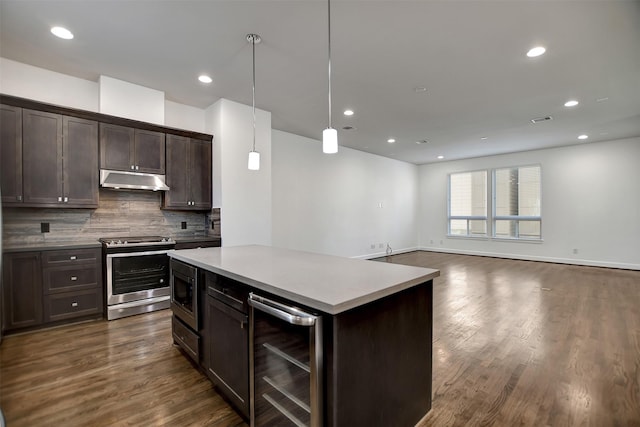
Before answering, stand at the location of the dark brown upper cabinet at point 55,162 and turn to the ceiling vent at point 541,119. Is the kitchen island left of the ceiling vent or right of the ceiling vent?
right

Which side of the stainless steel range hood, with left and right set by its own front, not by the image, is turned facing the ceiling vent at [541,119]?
left

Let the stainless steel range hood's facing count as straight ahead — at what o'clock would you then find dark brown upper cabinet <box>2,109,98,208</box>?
The dark brown upper cabinet is roughly at 3 o'clock from the stainless steel range hood.

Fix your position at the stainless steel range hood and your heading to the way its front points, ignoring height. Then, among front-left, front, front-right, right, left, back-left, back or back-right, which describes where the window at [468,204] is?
left

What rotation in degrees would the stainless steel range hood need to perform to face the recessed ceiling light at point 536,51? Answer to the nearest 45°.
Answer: approximately 45° to its left

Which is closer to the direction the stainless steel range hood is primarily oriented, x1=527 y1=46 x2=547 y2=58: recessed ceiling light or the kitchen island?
the kitchen island

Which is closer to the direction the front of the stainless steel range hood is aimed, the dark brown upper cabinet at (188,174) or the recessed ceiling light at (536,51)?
the recessed ceiling light

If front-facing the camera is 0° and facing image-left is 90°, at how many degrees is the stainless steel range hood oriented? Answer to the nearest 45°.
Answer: approximately 0°
